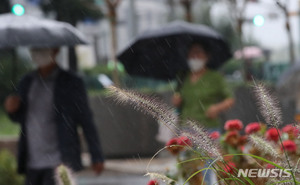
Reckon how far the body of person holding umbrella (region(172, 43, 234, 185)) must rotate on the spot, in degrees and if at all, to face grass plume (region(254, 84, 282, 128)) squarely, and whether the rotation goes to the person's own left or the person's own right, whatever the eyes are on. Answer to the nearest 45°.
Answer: approximately 45° to the person's own left

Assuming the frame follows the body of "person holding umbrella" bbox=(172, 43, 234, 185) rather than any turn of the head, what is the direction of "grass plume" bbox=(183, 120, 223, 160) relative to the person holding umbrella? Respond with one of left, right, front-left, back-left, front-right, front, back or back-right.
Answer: front-left

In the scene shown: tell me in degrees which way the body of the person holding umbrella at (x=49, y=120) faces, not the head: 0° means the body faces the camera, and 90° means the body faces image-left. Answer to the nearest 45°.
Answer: approximately 45°

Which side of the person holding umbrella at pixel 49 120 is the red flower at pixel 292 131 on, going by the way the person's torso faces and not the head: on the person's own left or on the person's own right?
on the person's own left

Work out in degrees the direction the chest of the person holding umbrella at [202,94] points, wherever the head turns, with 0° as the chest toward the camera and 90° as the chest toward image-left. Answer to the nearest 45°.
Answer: approximately 45°

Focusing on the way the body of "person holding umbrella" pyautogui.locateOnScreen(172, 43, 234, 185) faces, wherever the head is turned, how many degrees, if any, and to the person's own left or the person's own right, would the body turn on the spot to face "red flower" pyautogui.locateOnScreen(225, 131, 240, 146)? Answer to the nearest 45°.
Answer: approximately 45° to the person's own left
